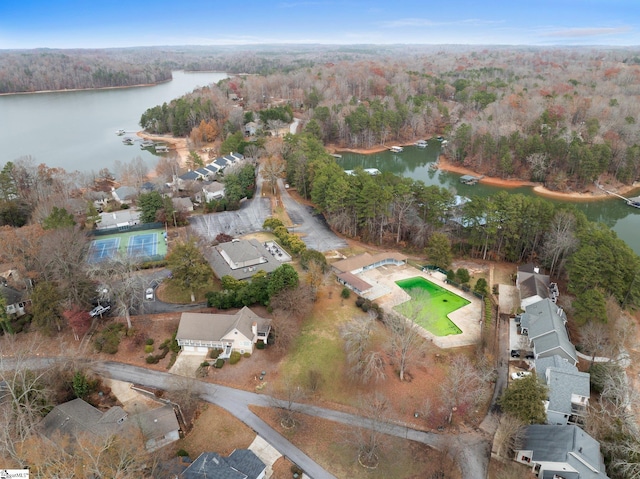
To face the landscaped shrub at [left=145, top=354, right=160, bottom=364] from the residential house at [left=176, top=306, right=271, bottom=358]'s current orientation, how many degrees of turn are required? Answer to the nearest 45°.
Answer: approximately 90° to its right

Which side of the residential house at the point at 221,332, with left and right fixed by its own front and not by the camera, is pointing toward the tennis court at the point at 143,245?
back

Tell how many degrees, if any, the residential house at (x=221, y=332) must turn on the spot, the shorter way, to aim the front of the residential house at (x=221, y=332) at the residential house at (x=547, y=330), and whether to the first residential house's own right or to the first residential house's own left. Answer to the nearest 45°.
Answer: approximately 90° to the first residential house's own left

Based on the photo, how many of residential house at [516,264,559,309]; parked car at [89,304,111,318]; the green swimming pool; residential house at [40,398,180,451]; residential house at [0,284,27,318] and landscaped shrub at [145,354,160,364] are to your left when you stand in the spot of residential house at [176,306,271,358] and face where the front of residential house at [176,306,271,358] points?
2

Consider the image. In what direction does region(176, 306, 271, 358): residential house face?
toward the camera

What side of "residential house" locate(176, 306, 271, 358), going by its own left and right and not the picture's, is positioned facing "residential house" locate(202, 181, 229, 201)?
back

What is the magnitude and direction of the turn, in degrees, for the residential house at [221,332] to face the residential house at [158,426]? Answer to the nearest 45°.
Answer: approximately 45° to its right

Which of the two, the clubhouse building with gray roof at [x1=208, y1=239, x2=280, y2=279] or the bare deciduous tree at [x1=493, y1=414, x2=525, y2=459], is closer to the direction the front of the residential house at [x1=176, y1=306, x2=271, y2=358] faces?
the bare deciduous tree

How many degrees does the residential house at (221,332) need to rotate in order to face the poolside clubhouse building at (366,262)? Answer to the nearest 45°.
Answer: approximately 135° to its left

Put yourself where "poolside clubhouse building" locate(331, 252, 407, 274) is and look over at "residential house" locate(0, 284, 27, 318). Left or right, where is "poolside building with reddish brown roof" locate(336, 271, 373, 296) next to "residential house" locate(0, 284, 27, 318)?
left

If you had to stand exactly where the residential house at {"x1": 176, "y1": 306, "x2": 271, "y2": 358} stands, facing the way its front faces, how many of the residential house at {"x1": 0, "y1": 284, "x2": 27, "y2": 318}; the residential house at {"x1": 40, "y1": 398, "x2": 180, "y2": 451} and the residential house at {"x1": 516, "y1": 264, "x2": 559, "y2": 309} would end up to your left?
1

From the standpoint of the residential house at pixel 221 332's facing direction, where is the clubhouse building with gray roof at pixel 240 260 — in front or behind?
behind

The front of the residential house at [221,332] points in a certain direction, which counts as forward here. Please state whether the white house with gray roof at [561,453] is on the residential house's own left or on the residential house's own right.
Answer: on the residential house's own left

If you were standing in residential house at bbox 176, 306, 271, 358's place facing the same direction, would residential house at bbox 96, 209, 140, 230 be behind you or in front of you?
behind

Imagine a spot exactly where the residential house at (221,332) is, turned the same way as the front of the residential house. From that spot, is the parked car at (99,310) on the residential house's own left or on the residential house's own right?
on the residential house's own right
